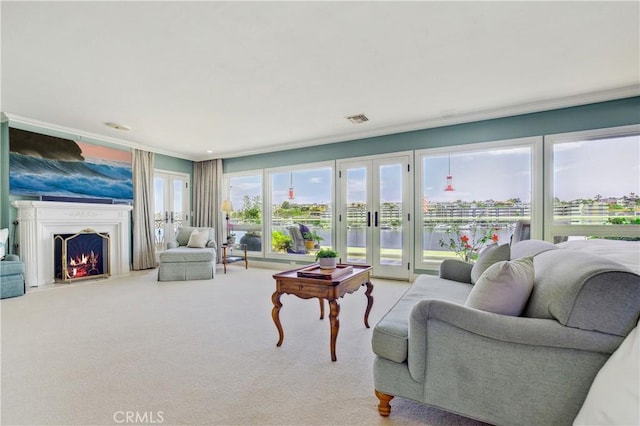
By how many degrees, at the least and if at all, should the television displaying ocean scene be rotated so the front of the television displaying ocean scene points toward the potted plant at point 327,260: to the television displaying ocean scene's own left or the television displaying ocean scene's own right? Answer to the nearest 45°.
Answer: approximately 45° to the television displaying ocean scene's own right

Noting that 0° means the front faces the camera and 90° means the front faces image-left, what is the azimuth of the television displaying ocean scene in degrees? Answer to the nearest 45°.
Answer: approximately 315°

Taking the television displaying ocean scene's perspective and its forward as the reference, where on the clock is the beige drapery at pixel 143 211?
The beige drapery is roughly at 10 o'clock from the television displaying ocean scene.

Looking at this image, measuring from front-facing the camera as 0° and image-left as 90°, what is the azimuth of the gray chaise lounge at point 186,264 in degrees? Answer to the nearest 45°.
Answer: approximately 0°

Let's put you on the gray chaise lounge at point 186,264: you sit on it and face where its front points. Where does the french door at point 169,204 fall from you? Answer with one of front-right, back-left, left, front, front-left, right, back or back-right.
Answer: back

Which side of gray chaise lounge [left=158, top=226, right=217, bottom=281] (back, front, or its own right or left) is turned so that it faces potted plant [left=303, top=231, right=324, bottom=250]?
left

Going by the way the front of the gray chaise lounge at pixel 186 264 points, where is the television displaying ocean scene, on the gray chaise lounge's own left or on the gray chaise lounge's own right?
on the gray chaise lounge's own right

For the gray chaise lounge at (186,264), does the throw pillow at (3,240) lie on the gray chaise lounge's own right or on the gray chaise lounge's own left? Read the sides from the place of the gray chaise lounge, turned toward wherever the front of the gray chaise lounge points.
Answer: on the gray chaise lounge's own right

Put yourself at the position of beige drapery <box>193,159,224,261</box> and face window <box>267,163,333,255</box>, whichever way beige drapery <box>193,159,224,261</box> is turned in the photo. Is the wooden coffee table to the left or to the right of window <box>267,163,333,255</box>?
right
